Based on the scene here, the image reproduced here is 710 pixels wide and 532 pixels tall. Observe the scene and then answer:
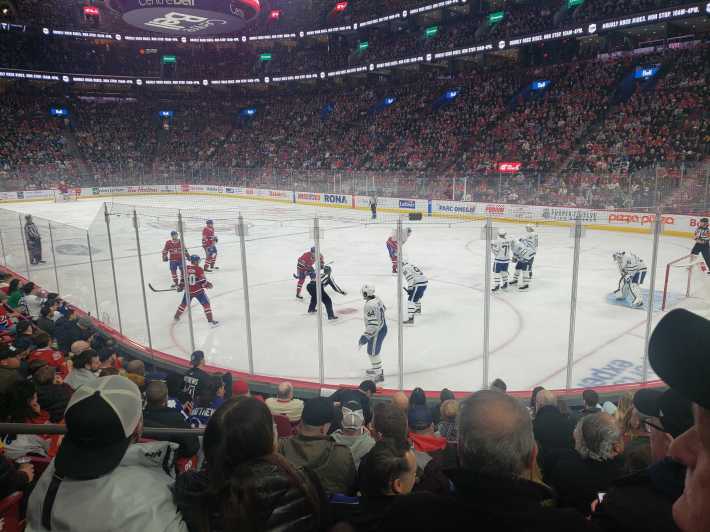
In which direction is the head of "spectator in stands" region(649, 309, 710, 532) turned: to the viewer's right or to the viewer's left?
to the viewer's left

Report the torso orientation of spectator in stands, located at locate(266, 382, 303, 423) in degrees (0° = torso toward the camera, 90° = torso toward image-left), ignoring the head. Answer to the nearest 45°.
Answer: approximately 180°

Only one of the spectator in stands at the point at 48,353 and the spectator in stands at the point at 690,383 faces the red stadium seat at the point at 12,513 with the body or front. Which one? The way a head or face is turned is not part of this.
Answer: the spectator in stands at the point at 690,383

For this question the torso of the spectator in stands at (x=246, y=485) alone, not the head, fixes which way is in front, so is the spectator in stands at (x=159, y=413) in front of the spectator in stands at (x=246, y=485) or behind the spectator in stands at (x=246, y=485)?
in front

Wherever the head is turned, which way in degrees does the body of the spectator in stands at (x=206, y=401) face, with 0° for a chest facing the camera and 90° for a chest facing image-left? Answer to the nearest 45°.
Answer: approximately 225°

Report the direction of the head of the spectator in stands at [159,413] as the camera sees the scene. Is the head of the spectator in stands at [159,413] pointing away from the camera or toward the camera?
away from the camera

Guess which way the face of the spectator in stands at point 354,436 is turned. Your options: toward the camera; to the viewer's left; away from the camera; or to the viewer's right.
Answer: away from the camera

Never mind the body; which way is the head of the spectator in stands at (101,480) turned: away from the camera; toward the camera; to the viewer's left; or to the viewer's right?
away from the camera

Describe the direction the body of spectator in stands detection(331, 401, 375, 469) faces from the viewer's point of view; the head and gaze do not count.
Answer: away from the camera

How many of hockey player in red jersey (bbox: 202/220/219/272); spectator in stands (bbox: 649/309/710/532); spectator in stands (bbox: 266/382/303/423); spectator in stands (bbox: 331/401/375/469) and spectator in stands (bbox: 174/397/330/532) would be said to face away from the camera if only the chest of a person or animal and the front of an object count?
3

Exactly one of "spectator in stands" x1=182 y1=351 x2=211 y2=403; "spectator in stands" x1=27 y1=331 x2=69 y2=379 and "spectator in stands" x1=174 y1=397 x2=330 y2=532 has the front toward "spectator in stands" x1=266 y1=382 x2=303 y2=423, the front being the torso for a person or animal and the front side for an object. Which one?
"spectator in stands" x1=174 y1=397 x2=330 y2=532

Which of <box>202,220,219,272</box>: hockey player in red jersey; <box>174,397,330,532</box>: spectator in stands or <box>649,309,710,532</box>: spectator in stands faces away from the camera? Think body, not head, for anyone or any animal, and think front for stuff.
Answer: <box>174,397,330,532</box>: spectator in stands

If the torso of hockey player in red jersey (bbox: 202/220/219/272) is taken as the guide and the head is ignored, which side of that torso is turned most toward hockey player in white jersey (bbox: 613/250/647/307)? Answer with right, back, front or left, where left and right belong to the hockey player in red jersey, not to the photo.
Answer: front

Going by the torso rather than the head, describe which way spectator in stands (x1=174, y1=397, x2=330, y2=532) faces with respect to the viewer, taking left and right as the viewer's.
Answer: facing away from the viewer

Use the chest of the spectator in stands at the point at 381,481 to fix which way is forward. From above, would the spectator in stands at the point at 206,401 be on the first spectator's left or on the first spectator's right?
on the first spectator's left
